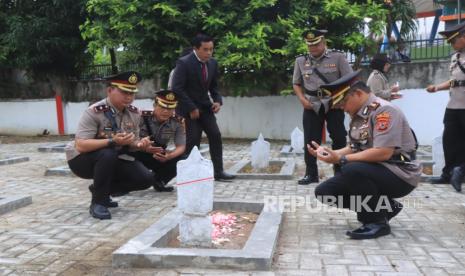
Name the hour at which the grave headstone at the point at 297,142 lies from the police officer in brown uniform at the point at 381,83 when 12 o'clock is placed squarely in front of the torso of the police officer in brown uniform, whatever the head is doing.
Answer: The grave headstone is roughly at 4 o'clock from the police officer in brown uniform.

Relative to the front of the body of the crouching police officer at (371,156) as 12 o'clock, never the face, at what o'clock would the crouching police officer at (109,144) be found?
the crouching police officer at (109,144) is roughly at 12 o'clock from the crouching police officer at (371,156).

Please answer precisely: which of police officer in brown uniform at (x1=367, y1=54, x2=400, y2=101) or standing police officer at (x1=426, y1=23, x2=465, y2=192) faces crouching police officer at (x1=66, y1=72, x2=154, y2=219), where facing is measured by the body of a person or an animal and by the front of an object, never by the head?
the standing police officer

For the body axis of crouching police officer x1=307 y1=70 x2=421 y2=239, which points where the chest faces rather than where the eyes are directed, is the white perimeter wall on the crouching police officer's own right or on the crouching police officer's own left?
on the crouching police officer's own right

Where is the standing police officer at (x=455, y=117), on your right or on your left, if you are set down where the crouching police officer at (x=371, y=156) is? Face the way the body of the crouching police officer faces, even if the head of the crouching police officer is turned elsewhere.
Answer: on your right

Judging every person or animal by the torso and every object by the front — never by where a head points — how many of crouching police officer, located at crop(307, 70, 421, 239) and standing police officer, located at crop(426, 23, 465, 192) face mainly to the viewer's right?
0

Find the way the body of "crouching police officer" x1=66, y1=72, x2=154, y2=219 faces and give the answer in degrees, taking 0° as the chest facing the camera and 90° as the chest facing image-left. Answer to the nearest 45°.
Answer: approximately 315°

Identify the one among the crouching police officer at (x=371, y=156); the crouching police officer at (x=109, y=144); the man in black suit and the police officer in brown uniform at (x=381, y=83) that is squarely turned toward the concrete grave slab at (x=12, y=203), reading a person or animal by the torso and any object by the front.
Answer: the crouching police officer at (x=371, y=156)

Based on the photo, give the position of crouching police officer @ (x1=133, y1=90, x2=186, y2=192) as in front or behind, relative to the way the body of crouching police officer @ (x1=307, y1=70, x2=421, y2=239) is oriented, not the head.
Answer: in front

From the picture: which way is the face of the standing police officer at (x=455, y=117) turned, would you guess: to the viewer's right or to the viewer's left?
to the viewer's left

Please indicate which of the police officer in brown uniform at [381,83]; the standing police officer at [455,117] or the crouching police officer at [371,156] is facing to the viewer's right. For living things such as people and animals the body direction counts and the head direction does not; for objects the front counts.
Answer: the police officer in brown uniform

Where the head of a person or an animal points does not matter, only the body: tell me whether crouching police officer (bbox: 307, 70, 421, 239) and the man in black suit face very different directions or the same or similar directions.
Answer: very different directions

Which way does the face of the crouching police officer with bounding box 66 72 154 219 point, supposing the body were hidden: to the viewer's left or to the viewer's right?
to the viewer's right

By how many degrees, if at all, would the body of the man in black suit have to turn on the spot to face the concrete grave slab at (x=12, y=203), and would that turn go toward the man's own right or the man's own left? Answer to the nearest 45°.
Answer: approximately 90° to the man's own right

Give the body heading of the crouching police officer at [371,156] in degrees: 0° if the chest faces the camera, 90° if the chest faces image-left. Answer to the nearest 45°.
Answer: approximately 90°

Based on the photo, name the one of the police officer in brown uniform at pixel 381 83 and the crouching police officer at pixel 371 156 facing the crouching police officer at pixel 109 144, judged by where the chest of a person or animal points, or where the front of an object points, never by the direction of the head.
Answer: the crouching police officer at pixel 371 156

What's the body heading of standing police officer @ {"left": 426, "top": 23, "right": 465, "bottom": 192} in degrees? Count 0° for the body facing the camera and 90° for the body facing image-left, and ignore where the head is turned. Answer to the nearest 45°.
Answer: approximately 45°

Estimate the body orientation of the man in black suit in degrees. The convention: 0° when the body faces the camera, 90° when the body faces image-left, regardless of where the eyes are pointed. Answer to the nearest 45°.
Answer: approximately 315°

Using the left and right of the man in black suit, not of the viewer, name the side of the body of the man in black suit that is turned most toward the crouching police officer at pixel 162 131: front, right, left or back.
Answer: right

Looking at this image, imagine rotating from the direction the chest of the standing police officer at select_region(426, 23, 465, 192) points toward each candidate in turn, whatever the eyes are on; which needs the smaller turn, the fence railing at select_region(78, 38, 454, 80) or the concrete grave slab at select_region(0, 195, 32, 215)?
the concrete grave slab
